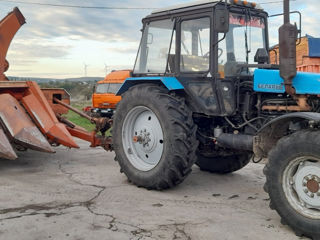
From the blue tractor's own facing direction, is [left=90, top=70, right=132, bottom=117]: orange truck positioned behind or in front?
behind

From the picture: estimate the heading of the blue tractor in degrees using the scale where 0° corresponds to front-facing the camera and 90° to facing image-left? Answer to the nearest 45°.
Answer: approximately 315°

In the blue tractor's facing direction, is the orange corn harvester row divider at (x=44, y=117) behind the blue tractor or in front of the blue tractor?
behind

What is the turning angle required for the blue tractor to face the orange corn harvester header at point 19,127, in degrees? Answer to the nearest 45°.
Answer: approximately 135° to its right
